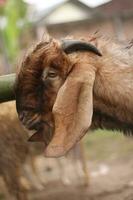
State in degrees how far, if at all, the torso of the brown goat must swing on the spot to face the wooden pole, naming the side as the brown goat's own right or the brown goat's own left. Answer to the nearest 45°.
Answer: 0° — it already faces it

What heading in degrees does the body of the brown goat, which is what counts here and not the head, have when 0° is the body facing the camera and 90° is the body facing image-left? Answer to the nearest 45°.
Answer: approximately 90°
